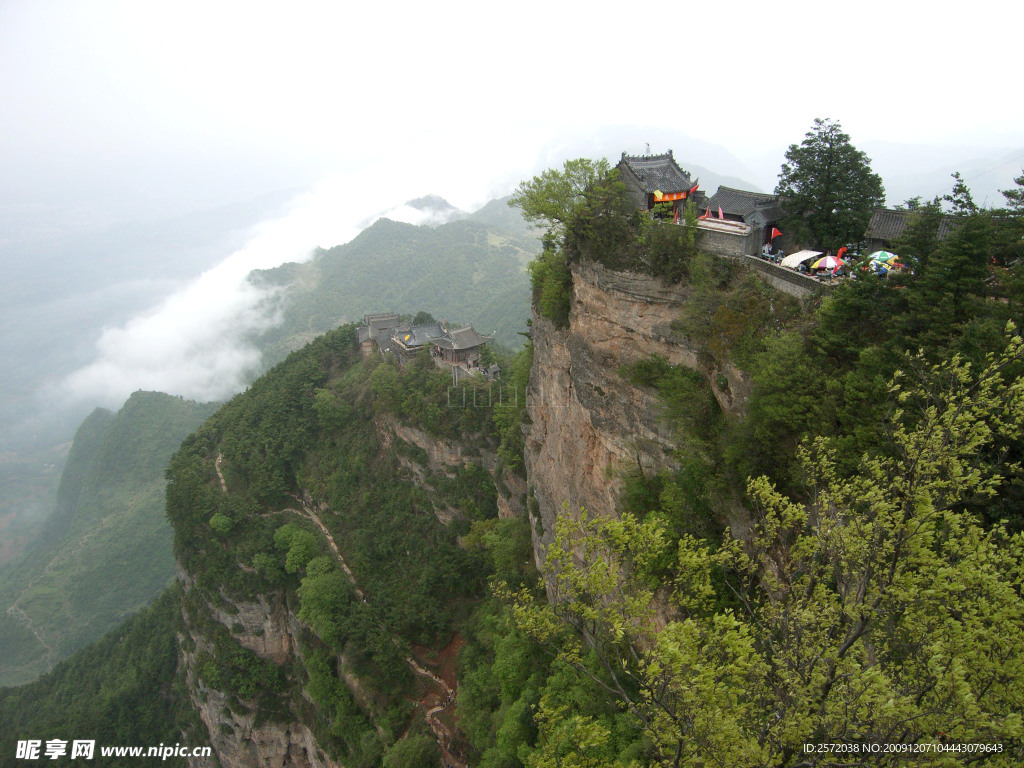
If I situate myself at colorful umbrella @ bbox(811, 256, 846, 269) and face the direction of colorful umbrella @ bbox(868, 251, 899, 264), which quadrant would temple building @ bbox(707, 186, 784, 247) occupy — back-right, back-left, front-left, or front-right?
back-left

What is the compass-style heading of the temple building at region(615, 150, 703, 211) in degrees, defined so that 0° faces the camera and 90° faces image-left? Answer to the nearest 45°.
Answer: approximately 315°

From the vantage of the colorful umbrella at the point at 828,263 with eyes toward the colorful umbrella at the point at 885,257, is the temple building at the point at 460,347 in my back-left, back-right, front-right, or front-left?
back-left

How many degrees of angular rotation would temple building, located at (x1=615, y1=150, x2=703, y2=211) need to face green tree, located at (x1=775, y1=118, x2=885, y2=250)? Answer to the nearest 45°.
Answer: approximately 45° to its left
